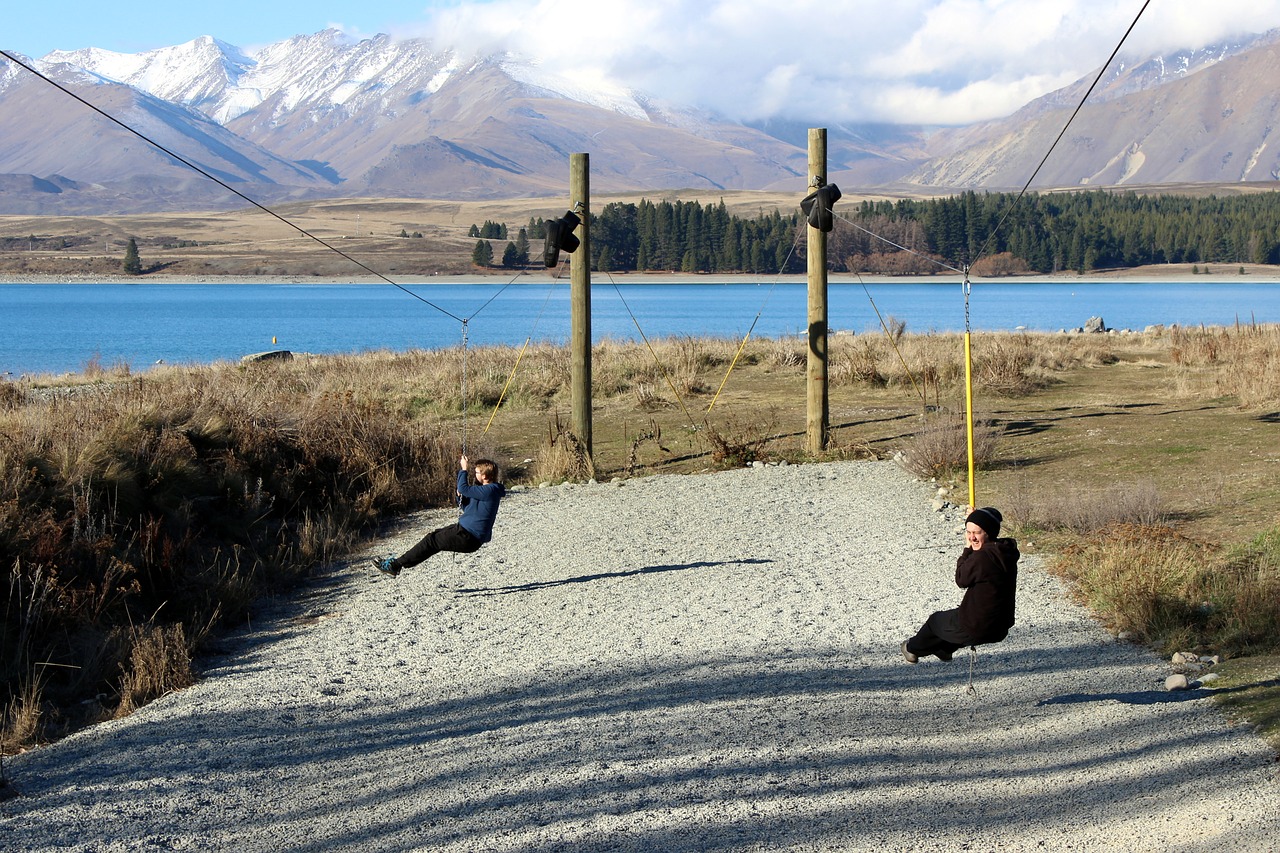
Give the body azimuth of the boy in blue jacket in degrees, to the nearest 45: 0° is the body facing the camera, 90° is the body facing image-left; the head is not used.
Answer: approximately 90°

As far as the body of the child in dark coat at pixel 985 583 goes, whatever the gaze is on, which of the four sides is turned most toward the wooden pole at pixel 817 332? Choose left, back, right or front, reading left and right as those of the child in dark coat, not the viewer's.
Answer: right

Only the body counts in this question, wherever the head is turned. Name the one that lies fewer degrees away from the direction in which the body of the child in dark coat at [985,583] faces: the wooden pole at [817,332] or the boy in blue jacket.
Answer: the boy in blue jacket

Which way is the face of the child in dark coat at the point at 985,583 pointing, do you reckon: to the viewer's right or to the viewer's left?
to the viewer's left

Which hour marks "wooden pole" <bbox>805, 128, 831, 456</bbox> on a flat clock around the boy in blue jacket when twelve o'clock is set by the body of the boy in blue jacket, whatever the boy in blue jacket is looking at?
The wooden pole is roughly at 4 o'clock from the boy in blue jacket.

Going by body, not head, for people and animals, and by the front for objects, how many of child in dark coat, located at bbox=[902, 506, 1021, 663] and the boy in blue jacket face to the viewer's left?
2

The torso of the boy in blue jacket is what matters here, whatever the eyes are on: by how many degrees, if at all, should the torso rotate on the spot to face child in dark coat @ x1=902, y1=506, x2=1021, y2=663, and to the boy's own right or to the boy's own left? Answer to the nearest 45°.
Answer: approximately 135° to the boy's own left

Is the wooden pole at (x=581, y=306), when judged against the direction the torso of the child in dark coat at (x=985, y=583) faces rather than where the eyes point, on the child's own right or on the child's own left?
on the child's own right

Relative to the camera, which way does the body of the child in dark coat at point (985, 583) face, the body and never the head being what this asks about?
to the viewer's left
